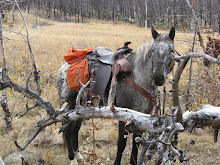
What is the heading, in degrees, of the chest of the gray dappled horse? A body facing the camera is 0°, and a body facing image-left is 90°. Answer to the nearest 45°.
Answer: approximately 315°
